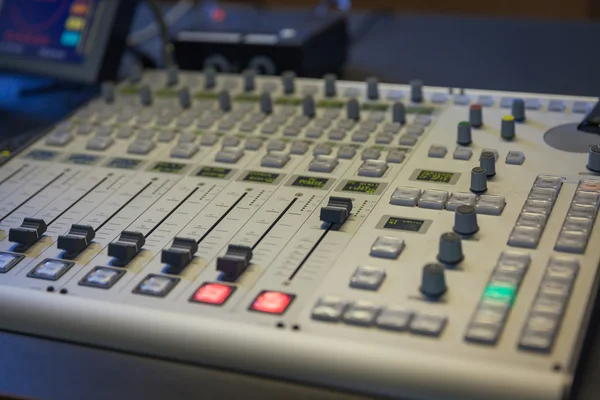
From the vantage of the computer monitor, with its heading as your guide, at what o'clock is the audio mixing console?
The audio mixing console is roughly at 10 o'clock from the computer monitor.

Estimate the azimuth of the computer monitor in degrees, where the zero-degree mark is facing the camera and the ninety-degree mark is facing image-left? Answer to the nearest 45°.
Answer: approximately 45°
